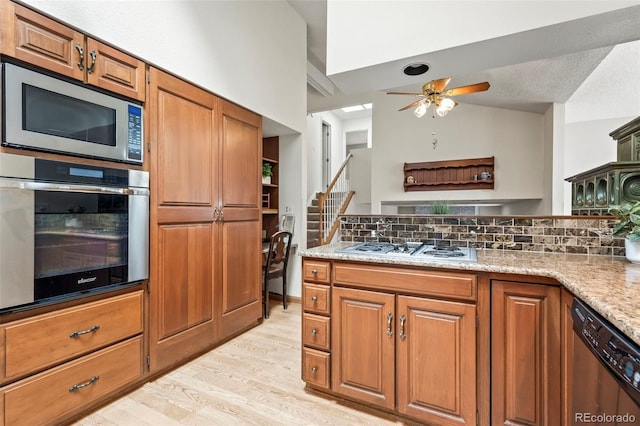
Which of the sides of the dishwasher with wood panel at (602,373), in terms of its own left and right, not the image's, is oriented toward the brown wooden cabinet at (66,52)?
front

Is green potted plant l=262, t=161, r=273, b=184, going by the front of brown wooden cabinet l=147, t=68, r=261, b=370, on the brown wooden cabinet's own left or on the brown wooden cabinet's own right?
on the brown wooden cabinet's own left

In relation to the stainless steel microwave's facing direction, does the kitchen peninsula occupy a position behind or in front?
in front

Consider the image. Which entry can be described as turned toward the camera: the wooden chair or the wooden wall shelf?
the wooden wall shelf

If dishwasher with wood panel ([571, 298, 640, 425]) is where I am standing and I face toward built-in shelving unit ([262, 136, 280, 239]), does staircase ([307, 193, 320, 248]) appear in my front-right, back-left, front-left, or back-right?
front-right

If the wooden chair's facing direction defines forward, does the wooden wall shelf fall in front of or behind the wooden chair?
behind

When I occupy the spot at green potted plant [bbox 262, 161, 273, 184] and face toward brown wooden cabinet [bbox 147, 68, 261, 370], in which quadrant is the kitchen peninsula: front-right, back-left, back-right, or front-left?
front-left

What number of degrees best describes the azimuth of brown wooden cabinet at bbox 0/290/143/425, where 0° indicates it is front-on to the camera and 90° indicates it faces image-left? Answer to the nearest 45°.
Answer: approximately 315°

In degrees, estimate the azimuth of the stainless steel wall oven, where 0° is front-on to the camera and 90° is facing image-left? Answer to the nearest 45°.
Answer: approximately 315°

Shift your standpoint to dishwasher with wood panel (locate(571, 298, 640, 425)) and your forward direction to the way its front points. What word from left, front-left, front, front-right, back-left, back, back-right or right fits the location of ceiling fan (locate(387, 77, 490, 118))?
right

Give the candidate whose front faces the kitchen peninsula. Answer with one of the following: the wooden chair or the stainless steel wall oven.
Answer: the stainless steel wall oven

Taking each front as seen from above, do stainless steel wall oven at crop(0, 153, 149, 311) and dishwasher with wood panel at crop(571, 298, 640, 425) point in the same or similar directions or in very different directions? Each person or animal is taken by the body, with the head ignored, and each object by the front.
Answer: very different directions

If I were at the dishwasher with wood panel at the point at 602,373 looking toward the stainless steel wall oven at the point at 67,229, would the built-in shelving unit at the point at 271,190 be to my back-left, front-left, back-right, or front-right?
front-right

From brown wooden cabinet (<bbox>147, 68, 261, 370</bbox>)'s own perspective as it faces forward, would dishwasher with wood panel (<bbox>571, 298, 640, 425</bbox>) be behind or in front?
in front

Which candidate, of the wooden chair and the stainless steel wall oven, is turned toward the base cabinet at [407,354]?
the stainless steel wall oven

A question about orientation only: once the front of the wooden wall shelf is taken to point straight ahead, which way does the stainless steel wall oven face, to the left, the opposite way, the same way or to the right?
to the left

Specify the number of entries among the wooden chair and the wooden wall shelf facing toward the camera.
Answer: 1

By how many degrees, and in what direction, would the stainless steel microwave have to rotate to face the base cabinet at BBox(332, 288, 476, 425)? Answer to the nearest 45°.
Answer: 0° — it already faces it

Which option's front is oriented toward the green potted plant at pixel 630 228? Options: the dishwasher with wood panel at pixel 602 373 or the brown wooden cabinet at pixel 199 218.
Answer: the brown wooden cabinet

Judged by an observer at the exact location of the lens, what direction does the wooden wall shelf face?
facing the viewer

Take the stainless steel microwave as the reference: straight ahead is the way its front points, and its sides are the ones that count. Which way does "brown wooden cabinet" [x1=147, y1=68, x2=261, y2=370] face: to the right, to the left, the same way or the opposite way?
the same way
